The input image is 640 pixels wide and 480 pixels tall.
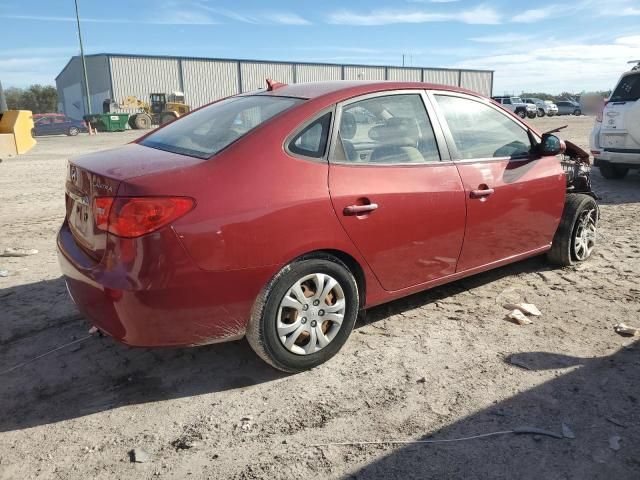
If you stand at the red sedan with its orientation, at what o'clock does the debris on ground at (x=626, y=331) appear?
The debris on ground is roughly at 1 o'clock from the red sedan.

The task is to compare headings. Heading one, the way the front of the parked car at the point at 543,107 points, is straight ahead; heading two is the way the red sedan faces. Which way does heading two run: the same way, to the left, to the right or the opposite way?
to the left

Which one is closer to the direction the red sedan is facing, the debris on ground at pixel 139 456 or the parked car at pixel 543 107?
the parked car

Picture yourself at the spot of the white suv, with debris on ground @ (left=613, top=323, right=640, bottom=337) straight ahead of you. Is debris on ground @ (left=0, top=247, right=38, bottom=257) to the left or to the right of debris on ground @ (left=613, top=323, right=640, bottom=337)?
right

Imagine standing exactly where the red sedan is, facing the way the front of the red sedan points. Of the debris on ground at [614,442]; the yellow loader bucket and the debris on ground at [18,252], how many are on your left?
2

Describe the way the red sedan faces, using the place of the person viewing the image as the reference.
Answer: facing away from the viewer and to the right of the viewer

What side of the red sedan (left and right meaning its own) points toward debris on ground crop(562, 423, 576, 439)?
right

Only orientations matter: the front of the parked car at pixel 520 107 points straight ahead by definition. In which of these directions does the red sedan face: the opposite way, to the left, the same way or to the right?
to the left

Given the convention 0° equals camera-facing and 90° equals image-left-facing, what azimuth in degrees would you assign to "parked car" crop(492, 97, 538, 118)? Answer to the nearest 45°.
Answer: approximately 315°

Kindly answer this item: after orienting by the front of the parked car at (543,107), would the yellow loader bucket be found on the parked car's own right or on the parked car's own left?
on the parked car's own right
